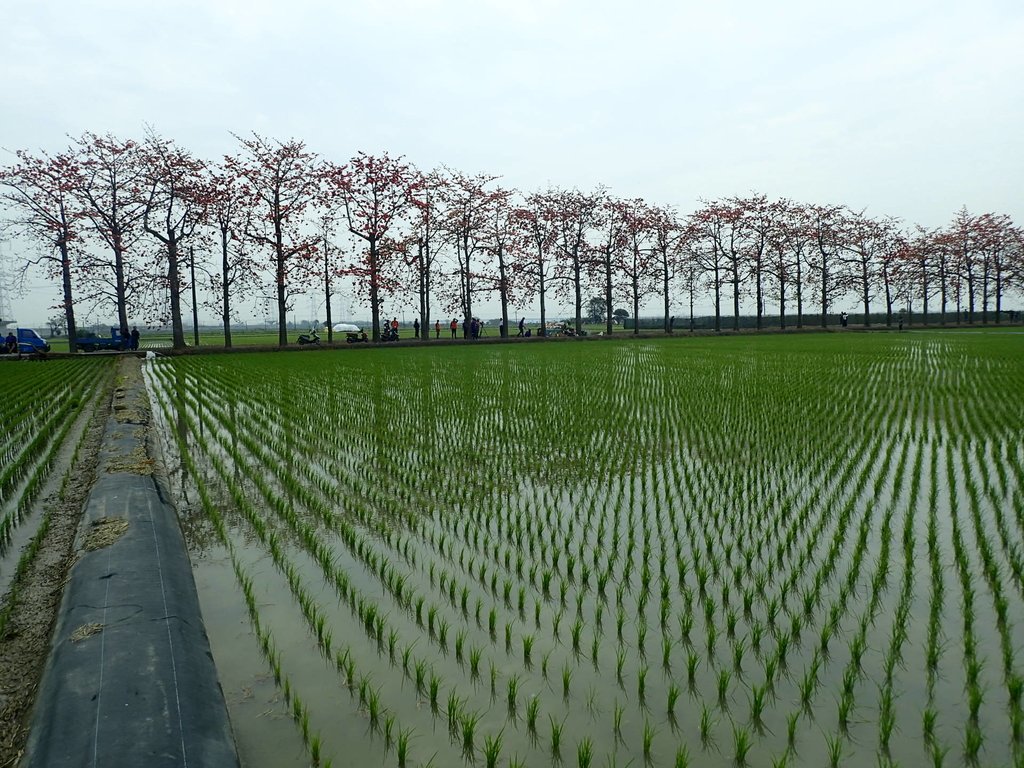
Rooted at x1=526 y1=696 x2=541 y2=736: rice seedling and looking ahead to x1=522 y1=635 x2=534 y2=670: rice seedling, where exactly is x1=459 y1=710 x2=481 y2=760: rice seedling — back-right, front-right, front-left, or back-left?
back-left

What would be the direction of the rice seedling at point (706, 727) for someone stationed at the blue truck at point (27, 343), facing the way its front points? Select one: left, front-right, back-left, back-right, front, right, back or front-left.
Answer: right

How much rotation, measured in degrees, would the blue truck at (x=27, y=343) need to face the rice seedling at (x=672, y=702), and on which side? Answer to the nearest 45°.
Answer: approximately 90° to its right

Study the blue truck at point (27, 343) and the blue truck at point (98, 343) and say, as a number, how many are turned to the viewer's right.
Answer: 2

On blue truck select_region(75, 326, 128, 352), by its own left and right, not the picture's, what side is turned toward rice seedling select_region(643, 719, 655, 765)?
right

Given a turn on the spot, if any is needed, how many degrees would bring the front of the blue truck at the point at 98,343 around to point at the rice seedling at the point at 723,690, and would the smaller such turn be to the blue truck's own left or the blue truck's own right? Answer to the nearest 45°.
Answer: approximately 90° to the blue truck's own right

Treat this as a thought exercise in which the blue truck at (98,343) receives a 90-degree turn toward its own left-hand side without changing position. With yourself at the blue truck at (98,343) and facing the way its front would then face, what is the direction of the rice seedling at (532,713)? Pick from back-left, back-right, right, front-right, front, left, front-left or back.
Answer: back

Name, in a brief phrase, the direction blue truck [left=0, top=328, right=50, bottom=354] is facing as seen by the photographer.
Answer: facing to the right of the viewer

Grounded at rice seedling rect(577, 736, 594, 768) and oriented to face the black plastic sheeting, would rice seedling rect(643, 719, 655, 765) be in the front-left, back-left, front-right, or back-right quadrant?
back-right

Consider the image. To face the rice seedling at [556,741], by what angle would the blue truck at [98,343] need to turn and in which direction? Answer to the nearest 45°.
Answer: approximately 90° to its right

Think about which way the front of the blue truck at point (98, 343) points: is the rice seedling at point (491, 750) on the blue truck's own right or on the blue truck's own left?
on the blue truck's own right

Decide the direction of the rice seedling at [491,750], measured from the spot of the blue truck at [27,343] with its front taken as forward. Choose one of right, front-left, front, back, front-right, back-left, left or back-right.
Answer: right

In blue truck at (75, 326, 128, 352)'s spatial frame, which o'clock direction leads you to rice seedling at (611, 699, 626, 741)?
The rice seedling is roughly at 3 o'clock from the blue truck.

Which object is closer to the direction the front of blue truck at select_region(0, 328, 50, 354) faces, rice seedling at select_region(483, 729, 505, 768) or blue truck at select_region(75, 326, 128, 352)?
the blue truck

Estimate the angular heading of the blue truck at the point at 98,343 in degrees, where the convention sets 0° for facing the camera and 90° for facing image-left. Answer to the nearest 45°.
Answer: approximately 270°
